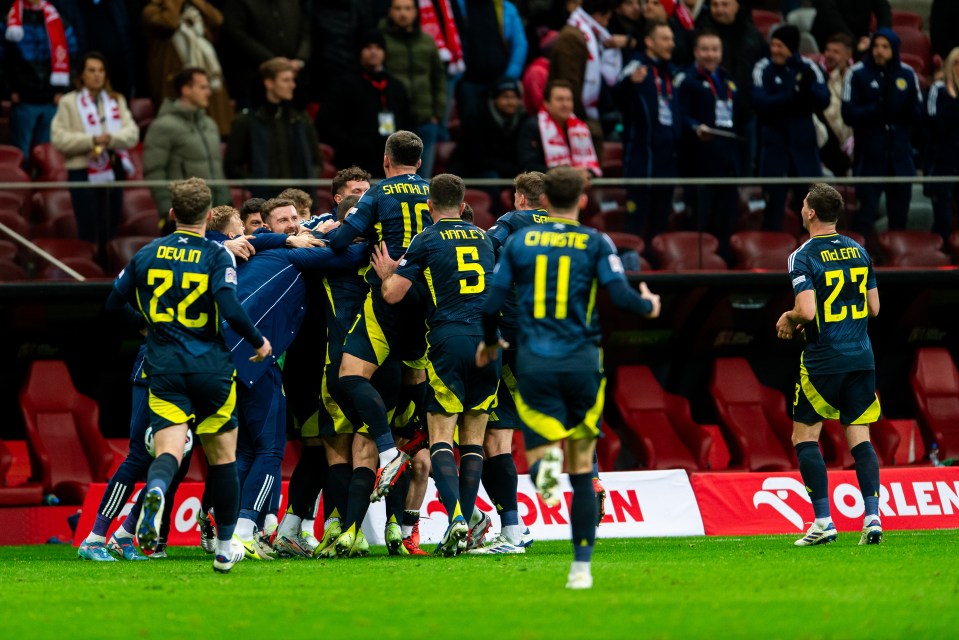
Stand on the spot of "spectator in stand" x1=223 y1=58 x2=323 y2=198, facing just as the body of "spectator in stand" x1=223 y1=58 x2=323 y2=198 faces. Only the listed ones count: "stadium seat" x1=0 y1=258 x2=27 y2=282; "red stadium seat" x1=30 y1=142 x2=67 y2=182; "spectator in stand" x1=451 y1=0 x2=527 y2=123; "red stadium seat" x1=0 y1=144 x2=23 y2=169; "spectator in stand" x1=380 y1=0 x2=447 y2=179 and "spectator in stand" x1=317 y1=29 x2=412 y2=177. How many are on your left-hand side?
3

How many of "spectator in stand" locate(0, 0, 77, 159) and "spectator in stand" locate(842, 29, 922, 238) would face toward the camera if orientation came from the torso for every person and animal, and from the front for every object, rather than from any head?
2

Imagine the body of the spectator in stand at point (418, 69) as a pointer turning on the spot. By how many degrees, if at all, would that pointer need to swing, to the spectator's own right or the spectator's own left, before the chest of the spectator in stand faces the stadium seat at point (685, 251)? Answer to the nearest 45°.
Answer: approximately 45° to the spectator's own left

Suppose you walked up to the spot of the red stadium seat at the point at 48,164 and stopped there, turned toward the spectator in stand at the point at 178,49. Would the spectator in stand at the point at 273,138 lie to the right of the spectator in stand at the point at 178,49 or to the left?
right
